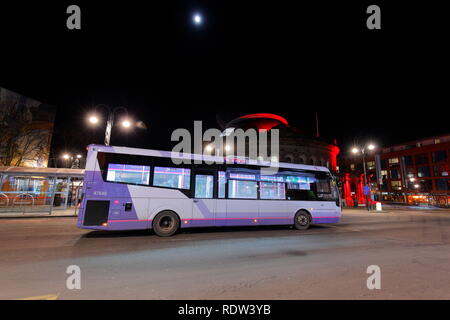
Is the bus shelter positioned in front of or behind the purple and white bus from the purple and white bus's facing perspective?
behind

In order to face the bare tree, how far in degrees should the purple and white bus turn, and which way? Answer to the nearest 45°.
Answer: approximately 135° to its left

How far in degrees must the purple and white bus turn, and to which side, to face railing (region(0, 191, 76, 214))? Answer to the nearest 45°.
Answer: approximately 135° to its left

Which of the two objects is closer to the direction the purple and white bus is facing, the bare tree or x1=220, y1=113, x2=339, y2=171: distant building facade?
the distant building facade

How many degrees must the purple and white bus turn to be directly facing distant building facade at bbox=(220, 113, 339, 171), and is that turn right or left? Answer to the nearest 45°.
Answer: approximately 45° to its left

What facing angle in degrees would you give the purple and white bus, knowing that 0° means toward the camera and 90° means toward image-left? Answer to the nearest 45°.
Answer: approximately 270°

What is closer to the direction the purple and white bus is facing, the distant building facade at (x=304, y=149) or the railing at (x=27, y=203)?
the distant building facade
